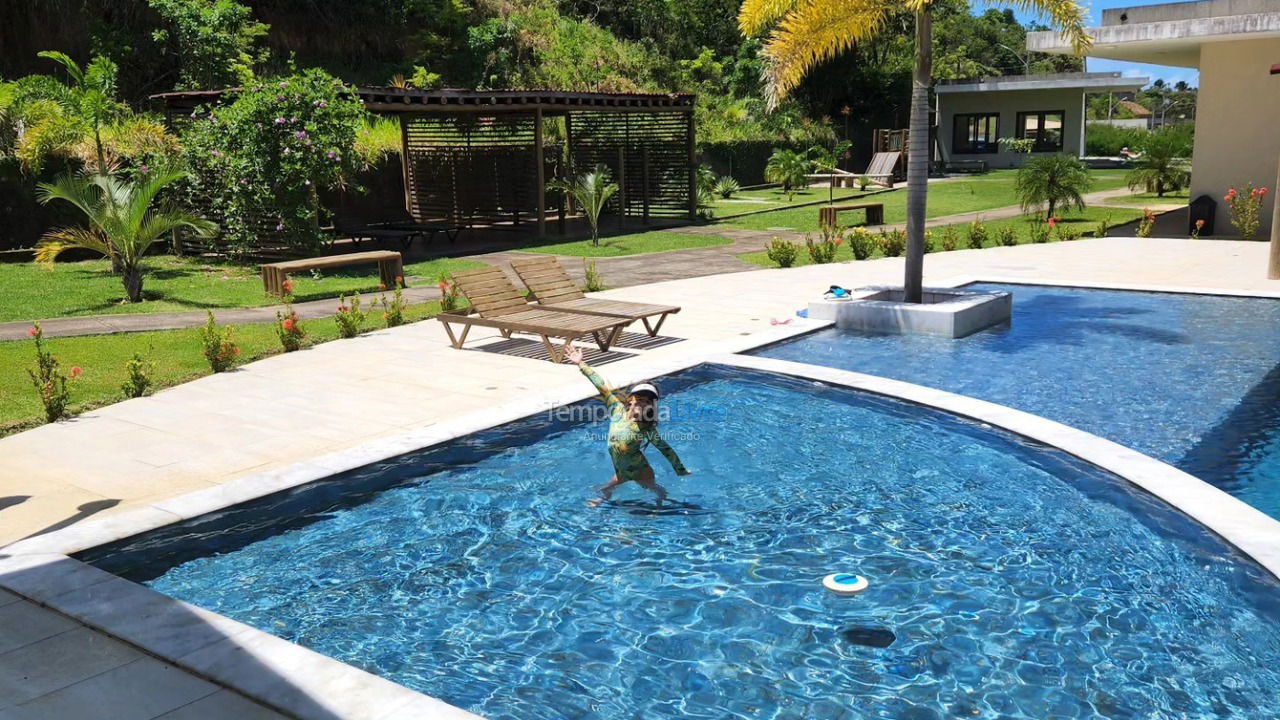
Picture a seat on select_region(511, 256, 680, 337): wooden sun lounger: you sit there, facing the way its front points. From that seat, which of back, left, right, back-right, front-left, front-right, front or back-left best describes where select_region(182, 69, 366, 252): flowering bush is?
back

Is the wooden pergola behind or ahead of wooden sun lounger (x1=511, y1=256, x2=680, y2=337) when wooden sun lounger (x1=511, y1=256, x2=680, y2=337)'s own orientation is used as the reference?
behind

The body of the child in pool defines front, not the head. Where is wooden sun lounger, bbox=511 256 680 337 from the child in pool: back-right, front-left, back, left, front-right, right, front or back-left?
back

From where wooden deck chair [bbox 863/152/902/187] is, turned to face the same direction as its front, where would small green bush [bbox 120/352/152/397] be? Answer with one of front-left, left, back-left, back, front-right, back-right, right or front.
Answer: front-left

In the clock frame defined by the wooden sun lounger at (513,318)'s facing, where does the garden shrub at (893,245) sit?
The garden shrub is roughly at 9 o'clock from the wooden sun lounger.

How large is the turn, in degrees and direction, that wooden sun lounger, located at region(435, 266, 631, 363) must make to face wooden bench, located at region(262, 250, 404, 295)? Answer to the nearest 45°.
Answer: approximately 180°

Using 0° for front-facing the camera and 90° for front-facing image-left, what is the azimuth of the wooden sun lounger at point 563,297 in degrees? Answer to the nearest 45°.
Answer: approximately 315°
